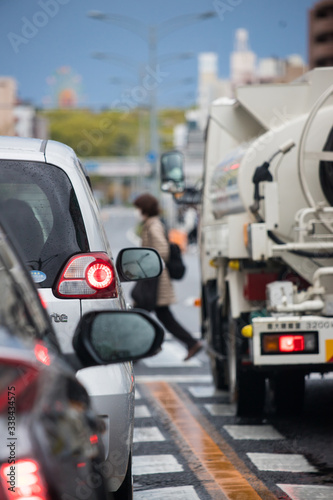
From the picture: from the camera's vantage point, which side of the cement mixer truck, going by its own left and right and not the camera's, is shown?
back

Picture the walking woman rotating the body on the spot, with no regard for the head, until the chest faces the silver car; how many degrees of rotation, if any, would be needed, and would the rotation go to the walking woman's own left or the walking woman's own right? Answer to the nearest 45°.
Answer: approximately 90° to the walking woman's own left

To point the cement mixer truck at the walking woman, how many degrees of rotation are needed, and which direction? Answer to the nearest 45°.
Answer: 0° — it already faces them

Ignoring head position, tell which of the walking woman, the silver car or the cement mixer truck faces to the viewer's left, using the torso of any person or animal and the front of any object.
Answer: the walking woman

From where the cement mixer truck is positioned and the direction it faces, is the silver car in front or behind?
behind

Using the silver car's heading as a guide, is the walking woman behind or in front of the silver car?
in front

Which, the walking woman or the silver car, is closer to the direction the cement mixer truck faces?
the walking woman

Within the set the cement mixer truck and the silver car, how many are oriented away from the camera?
2

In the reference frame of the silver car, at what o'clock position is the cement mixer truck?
The cement mixer truck is roughly at 1 o'clock from the silver car.

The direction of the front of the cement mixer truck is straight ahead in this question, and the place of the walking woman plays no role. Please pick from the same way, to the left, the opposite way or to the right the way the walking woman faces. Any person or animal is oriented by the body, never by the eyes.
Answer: to the left

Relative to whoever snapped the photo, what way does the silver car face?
facing away from the viewer

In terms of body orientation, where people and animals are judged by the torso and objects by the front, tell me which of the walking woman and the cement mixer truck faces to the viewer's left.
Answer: the walking woman

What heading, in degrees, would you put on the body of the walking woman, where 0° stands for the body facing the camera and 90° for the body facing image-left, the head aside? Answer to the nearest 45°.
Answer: approximately 90°
